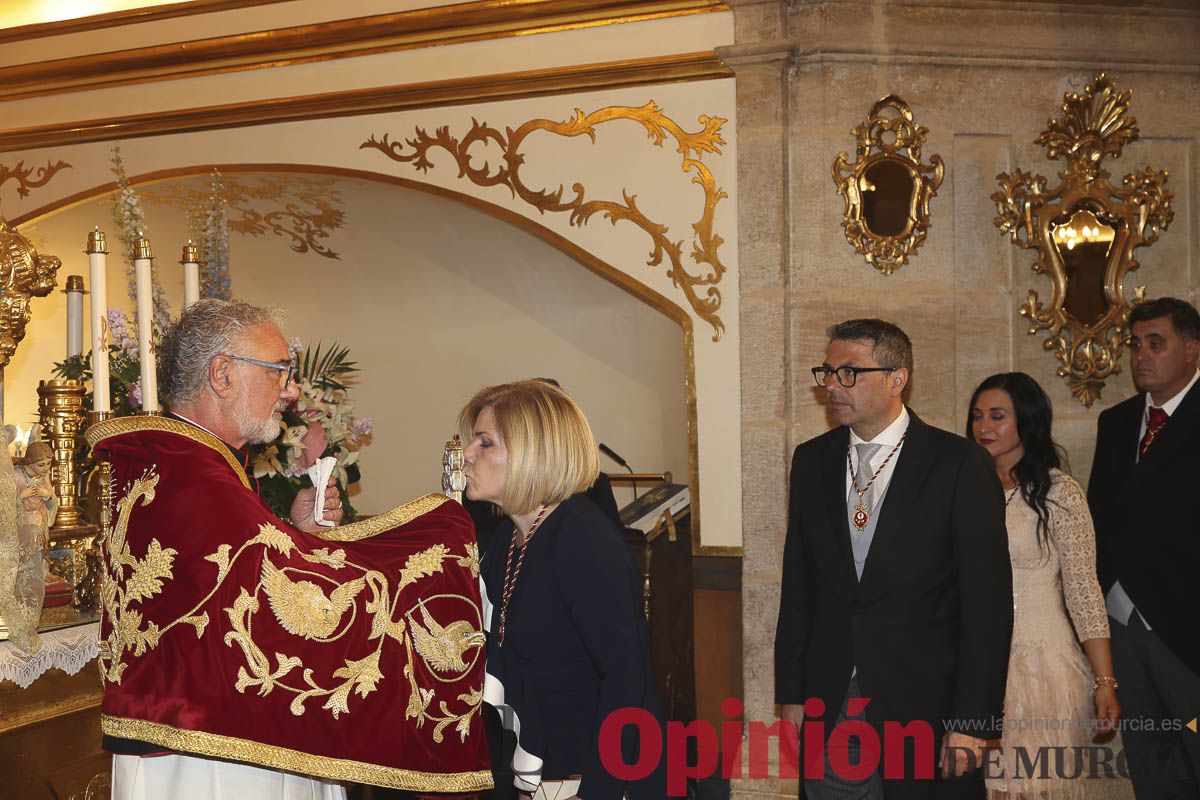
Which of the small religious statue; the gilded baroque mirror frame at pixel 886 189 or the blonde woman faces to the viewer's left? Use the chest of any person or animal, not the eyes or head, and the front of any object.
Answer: the blonde woman

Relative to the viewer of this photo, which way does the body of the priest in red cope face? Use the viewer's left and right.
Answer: facing to the right of the viewer

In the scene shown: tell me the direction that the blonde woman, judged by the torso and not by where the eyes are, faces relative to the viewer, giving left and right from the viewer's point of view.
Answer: facing to the left of the viewer

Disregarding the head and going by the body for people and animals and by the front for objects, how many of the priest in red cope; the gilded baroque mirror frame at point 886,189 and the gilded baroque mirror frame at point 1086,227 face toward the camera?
2

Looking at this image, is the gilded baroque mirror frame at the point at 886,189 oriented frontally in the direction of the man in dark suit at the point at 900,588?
yes

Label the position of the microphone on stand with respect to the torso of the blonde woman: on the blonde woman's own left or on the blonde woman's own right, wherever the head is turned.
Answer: on the blonde woman's own right

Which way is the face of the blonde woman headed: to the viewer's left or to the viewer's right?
to the viewer's left
